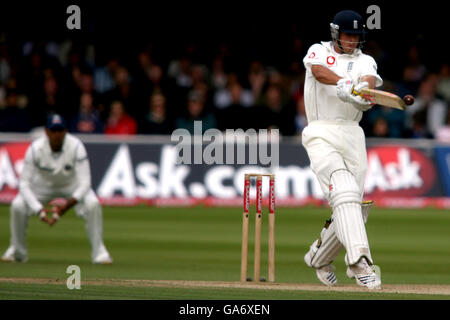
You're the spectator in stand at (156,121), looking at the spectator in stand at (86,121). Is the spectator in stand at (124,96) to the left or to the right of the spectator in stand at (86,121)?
right

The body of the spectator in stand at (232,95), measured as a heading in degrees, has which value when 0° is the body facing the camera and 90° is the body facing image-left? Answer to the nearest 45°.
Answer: approximately 0°

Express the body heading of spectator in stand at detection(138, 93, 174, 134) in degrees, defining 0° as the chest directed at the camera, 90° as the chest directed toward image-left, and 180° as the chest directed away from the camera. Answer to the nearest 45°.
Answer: approximately 0°

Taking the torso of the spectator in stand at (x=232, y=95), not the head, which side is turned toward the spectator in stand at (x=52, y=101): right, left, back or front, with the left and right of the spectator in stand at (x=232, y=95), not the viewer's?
right

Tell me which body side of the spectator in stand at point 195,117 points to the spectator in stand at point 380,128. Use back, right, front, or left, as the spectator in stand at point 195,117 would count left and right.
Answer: left

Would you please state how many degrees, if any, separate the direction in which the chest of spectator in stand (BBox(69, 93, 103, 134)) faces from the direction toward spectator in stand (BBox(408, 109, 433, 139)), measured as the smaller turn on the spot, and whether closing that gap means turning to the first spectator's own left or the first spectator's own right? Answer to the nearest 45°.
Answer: approximately 90° to the first spectator's own left

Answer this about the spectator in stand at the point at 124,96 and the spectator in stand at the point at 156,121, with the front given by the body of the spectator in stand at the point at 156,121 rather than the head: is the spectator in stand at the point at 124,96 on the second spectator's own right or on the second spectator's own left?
on the second spectator's own right

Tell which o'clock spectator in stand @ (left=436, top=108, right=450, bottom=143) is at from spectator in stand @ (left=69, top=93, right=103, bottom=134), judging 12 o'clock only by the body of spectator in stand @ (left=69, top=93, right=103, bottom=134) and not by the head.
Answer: spectator in stand @ (left=436, top=108, right=450, bottom=143) is roughly at 9 o'clock from spectator in stand @ (left=69, top=93, right=103, bottom=134).

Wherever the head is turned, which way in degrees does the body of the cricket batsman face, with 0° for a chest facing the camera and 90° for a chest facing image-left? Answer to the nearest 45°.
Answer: approximately 315°

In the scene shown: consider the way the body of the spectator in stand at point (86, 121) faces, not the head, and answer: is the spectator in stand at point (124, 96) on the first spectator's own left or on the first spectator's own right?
on the first spectator's own left
